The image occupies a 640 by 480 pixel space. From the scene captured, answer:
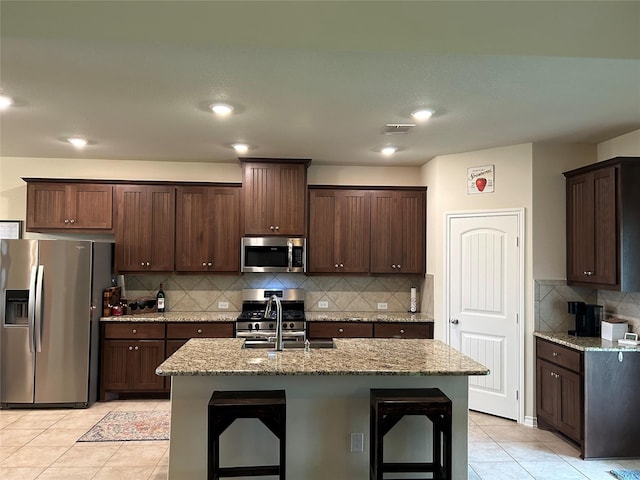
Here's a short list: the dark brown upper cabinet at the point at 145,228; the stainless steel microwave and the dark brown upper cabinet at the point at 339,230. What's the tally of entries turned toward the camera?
3

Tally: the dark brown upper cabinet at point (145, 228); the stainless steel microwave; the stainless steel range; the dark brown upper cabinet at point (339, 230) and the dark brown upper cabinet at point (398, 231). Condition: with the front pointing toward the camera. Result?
5

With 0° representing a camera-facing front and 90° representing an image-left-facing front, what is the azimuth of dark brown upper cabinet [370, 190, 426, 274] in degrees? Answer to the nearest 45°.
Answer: approximately 0°

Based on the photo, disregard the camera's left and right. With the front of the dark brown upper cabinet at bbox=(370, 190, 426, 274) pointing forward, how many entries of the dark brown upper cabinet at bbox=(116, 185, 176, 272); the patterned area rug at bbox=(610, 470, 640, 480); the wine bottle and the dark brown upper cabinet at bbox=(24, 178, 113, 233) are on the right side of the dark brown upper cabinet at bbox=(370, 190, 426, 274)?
3

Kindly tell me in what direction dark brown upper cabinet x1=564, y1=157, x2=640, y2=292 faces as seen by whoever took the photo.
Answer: facing the viewer and to the left of the viewer

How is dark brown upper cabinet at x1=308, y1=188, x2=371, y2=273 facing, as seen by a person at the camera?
facing the viewer

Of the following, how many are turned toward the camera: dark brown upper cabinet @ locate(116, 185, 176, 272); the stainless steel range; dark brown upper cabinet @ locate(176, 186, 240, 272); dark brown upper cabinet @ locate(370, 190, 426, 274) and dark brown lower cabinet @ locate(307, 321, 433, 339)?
5

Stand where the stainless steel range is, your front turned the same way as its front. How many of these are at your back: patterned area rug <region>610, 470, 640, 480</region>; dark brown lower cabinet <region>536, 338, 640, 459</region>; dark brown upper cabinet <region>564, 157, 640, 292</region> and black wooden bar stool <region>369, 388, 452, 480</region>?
0

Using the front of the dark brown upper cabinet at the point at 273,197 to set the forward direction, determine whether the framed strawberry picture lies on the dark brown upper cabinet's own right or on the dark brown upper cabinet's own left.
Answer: on the dark brown upper cabinet's own left

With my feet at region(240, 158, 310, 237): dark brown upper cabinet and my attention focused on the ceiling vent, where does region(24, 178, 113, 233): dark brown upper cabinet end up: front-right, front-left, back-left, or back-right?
back-right

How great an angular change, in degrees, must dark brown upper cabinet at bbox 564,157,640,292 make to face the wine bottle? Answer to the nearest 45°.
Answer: approximately 45° to its right

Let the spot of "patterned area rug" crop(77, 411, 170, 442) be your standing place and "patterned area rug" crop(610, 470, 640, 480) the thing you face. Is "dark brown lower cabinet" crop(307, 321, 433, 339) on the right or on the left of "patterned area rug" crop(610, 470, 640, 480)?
left

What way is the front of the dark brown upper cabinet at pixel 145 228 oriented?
toward the camera

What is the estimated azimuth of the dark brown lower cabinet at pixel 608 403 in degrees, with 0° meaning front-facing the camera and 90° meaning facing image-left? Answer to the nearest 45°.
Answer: approximately 45°

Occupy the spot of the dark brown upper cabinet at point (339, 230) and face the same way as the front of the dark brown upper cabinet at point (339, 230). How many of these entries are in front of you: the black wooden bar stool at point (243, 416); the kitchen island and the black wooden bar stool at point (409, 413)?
3

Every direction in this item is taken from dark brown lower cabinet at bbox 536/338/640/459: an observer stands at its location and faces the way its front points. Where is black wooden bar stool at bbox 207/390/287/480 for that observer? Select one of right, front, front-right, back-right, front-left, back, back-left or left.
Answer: front

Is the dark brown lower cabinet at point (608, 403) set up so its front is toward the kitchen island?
yes

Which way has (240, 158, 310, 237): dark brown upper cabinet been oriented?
toward the camera

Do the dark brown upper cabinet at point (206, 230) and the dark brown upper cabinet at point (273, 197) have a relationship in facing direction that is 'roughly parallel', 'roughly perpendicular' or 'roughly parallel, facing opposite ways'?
roughly parallel

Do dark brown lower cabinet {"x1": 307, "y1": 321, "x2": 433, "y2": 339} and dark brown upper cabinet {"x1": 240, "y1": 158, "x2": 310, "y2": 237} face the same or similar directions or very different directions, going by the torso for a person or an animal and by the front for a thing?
same or similar directions

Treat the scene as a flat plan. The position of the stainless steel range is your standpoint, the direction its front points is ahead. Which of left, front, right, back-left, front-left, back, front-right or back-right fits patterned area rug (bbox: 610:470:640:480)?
front-left
